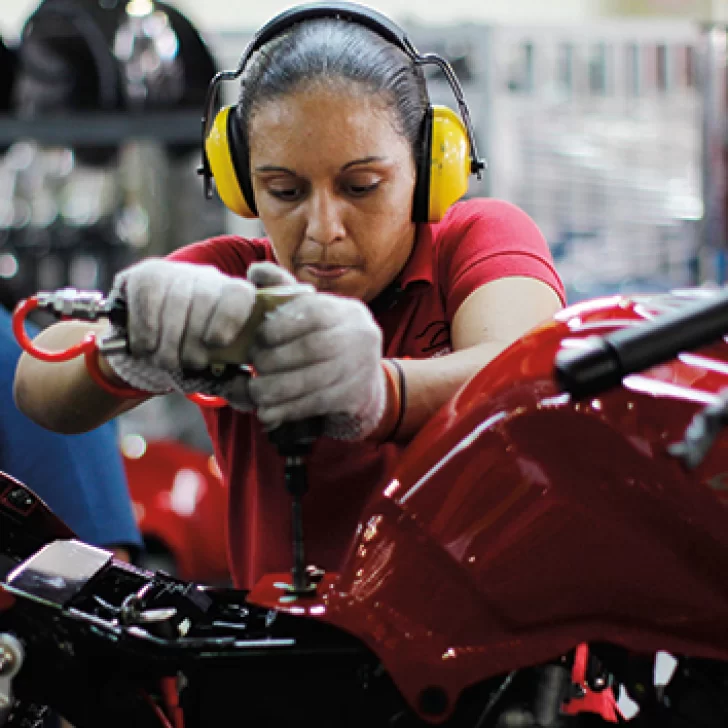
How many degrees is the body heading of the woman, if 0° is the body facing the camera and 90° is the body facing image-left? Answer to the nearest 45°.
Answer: approximately 0°
